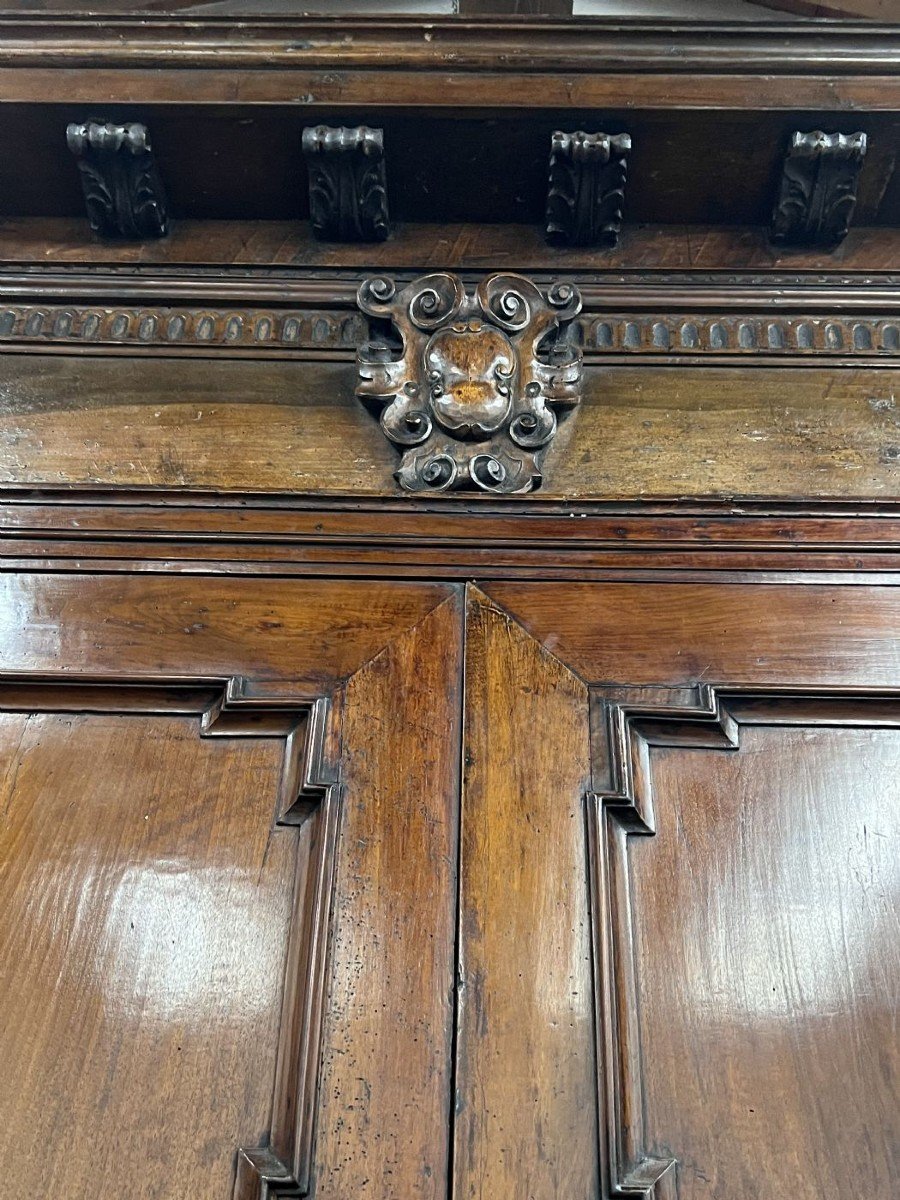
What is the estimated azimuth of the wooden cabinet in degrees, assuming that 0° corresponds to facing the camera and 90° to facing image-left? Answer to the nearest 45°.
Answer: approximately 0°
